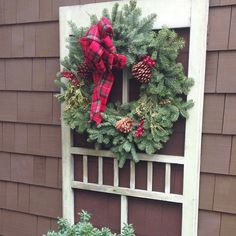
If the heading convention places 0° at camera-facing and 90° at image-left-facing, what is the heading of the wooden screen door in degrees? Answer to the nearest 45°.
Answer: approximately 45°
